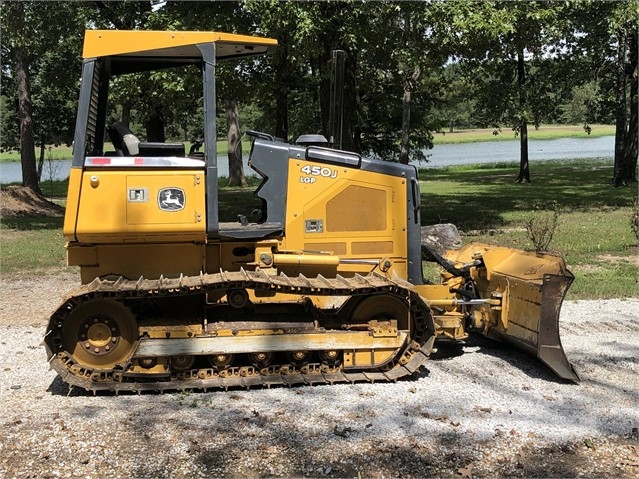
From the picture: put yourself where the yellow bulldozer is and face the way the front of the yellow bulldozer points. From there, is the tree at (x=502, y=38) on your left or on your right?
on your left

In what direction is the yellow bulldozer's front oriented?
to the viewer's right

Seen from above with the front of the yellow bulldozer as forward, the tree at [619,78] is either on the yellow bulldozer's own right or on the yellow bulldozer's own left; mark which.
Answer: on the yellow bulldozer's own left
